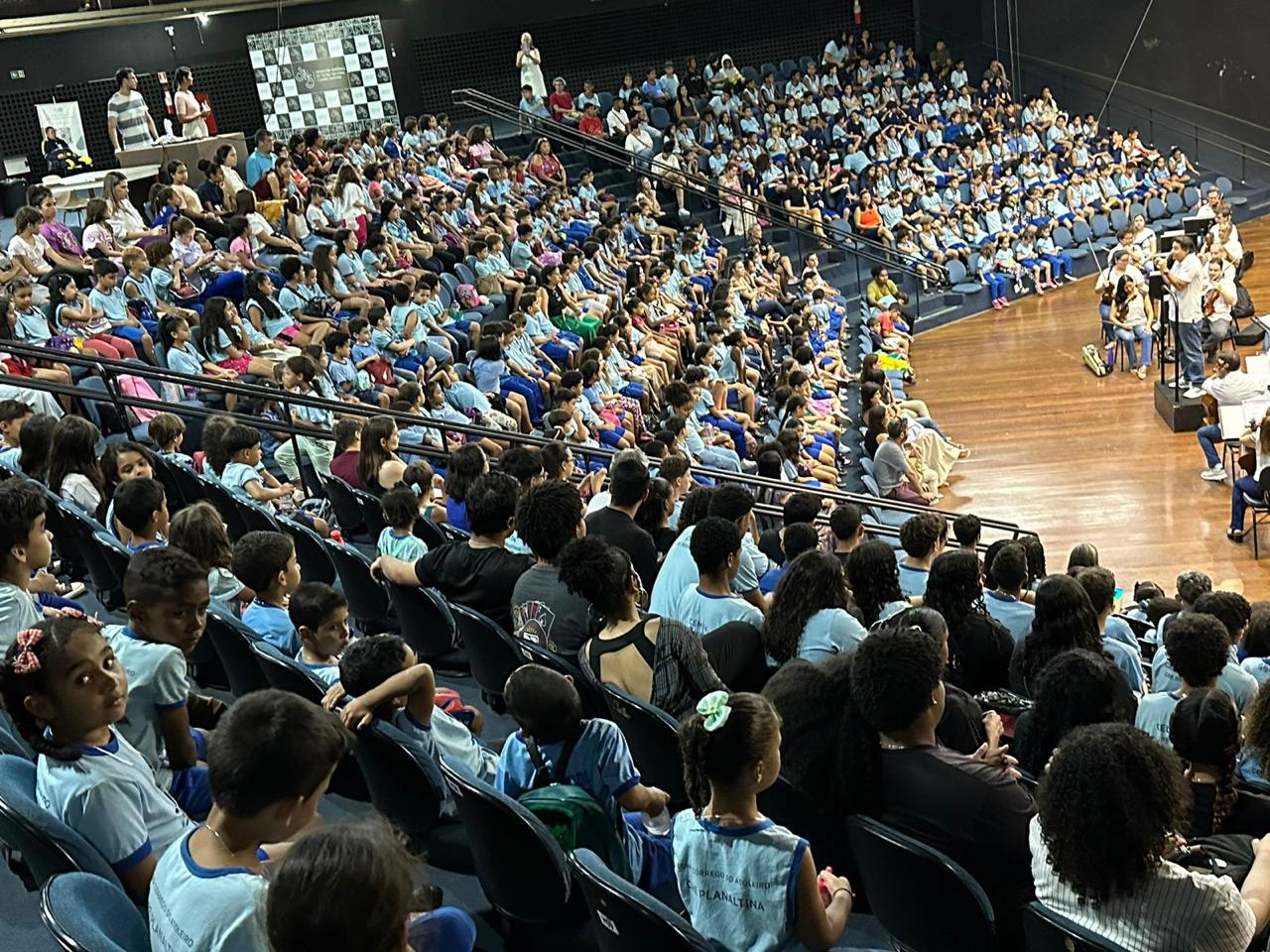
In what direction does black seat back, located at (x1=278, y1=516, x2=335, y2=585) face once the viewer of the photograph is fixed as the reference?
facing away from the viewer and to the right of the viewer

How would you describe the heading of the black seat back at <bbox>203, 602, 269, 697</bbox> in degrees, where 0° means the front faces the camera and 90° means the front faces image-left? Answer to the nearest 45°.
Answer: approximately 225°

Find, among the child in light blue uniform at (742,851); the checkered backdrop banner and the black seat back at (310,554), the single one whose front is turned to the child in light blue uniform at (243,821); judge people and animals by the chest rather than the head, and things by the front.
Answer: the checkered backdrop banner

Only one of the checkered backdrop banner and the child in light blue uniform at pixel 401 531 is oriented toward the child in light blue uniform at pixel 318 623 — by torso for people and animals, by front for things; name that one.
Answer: the checkered backdrop banner

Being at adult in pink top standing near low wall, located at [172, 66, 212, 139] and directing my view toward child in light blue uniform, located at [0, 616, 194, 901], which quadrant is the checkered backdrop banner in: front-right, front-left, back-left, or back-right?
back-left

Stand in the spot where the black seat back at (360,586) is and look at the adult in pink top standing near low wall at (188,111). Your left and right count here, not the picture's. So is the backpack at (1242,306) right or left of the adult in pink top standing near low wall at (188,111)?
right

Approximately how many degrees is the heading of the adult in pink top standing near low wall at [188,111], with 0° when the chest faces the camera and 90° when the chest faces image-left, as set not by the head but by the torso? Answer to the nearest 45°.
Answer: approximately 315°

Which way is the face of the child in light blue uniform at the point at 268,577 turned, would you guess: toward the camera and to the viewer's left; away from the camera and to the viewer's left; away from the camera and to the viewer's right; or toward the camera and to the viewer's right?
away from the camera and to the viewer's right

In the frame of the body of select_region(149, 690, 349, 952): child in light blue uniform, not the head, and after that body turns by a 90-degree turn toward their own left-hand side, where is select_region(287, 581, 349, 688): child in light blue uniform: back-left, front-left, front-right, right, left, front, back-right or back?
front-right

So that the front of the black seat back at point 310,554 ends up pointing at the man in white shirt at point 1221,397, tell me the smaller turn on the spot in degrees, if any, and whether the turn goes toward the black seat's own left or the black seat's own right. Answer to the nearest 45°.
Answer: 0° — it already faces them

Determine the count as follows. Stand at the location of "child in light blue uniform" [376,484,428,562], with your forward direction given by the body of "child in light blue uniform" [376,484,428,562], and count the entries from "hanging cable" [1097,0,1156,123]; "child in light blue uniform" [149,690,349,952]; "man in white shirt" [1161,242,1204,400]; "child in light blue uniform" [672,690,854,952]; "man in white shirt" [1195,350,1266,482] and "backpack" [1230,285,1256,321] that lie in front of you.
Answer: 4

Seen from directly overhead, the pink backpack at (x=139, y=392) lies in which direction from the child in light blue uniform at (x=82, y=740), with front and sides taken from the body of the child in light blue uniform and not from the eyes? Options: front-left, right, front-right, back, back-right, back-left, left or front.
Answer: left

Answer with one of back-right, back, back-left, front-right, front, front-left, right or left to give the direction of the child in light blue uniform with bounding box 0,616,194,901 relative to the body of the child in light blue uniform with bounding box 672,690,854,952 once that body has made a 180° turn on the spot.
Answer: front-right

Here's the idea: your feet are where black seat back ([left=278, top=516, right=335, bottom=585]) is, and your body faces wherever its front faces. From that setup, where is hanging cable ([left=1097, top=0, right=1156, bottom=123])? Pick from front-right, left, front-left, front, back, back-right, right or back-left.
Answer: front

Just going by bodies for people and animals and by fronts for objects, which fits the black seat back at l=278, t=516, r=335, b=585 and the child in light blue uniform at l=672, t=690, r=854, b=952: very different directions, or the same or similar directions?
same or similar directions

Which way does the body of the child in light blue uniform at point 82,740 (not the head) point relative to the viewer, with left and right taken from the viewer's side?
facing to the right of the viewer

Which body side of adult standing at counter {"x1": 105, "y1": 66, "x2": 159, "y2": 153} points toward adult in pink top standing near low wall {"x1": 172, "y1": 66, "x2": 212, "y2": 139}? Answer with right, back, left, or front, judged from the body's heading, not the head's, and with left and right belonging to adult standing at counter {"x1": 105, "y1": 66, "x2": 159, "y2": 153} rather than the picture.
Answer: left
